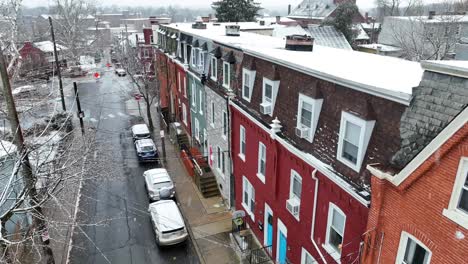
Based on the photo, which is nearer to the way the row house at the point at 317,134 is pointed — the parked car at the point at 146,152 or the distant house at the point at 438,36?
the parked car

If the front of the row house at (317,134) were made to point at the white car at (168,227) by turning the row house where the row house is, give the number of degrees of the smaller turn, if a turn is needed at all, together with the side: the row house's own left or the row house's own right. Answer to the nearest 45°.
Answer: approximately 45° to the row house's own right

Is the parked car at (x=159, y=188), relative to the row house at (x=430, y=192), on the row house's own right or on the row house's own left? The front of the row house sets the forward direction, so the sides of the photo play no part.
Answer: on the row house's own right

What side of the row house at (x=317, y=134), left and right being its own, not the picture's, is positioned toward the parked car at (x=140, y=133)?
right

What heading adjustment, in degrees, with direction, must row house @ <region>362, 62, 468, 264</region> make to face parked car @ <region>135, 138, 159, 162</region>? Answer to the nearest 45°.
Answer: approximately 90° to its right

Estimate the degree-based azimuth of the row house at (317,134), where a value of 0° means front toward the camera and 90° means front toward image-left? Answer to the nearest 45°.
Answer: approximately 45°

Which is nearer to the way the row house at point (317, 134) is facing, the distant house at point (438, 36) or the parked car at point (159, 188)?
the parked car

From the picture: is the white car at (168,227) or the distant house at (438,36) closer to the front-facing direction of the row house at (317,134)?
the white car

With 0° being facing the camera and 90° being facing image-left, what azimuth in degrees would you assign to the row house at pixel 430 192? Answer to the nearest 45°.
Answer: approximately 45°
